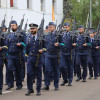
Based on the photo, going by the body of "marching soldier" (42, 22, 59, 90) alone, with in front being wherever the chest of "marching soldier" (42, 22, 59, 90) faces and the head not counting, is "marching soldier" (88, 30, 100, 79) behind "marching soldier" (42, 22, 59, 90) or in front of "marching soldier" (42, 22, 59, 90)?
behind

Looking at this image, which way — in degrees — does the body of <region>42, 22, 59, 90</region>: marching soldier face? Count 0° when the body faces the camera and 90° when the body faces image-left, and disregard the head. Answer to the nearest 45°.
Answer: approximately 45°

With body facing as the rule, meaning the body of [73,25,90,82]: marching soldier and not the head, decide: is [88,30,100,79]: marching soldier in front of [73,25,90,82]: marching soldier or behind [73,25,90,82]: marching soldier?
behind

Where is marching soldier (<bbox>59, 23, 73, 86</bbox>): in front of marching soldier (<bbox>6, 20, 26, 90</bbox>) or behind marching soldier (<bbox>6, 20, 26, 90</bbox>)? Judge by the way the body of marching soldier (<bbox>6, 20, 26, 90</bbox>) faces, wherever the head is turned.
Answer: behind
